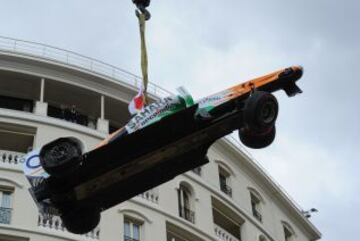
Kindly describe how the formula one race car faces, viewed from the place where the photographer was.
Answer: facing to the right of the viewer
